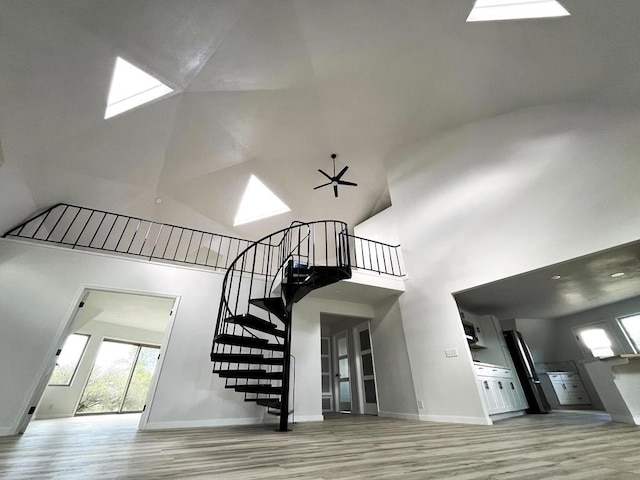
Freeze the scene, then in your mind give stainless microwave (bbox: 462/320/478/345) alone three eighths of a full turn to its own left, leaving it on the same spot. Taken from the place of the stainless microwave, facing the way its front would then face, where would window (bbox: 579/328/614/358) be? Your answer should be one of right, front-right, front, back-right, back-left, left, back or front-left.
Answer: front-right

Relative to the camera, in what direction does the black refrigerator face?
facing the viewer and to the right of the viewer

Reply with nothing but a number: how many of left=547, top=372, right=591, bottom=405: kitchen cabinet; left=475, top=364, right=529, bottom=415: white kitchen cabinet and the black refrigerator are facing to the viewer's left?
0

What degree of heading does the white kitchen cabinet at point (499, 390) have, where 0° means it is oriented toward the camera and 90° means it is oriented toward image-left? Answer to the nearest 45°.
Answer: approximately 315°

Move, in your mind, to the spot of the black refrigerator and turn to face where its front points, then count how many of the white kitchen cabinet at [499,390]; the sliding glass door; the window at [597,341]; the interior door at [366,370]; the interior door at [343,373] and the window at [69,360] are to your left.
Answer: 1

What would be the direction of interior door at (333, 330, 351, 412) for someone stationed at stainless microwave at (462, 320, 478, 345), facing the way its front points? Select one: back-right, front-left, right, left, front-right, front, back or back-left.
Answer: back-right

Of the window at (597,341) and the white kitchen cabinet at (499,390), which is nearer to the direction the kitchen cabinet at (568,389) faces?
the white kitchen cabinet

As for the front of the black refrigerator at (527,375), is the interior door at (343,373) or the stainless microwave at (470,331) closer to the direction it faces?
the stainless microwave

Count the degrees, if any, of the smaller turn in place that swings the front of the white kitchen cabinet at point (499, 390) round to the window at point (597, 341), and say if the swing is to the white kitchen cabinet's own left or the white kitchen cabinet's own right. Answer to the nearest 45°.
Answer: approximately 90° to the white kitchen cabinet's own left

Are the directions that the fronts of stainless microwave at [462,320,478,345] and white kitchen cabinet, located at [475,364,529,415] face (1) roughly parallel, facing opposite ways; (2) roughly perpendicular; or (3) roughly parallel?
roughly parallel

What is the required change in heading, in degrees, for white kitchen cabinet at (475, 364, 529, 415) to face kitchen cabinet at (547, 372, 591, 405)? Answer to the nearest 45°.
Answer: approximately 90° to its left

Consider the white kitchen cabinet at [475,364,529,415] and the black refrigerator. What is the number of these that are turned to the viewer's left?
0

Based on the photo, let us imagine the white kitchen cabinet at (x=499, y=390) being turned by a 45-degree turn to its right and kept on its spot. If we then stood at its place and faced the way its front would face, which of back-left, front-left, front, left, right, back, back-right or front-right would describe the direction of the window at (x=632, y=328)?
back-left

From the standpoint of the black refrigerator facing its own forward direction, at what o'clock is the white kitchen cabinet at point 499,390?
The white kitchen cabinet is roughly at 2 o'clock from the black refrigerator.

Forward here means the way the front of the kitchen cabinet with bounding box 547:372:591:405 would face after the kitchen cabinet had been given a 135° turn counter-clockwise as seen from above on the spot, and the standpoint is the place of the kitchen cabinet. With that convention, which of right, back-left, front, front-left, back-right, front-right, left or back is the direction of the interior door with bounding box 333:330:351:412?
back

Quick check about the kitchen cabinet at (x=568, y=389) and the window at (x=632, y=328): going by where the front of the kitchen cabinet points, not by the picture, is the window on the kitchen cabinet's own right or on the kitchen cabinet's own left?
on the kitchen cabinet's own left

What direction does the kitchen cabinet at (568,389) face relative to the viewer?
toward the camera
